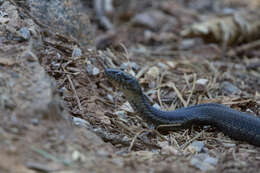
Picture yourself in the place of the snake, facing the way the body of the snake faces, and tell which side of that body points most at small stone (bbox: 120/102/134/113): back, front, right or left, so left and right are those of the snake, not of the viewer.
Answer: front

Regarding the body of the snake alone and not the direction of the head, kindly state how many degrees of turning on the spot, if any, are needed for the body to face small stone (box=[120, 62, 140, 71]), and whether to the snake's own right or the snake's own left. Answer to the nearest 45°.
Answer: approximately 45° to the snake's own right

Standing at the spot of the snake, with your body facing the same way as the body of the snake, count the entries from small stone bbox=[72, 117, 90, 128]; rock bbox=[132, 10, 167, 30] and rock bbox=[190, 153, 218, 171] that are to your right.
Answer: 1

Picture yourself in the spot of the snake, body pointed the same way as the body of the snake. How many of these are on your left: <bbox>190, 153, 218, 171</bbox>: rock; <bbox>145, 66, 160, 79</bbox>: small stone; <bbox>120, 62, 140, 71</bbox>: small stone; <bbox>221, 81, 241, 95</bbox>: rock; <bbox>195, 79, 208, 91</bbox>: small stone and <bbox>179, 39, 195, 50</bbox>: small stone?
1

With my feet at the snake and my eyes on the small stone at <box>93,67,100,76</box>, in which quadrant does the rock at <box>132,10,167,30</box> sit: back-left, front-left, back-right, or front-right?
front-right

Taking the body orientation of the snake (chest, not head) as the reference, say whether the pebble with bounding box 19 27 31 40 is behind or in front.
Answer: in front

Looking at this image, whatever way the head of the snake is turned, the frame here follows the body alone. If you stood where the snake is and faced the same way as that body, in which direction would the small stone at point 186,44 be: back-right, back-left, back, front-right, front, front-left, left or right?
right

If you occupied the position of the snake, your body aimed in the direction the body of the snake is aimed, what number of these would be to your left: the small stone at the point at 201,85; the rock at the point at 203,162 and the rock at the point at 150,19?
1

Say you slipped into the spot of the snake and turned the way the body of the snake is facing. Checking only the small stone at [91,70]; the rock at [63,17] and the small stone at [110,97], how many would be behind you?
0

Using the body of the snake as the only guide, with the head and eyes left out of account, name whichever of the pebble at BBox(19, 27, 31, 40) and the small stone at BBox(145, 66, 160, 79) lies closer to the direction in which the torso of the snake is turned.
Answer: the pebble

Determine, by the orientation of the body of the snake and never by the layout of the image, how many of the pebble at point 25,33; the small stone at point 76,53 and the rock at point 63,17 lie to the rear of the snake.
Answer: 0

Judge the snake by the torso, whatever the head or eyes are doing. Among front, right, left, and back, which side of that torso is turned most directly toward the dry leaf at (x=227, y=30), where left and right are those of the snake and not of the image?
right

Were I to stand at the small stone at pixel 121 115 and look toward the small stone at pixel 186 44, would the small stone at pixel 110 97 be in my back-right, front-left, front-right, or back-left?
front-left

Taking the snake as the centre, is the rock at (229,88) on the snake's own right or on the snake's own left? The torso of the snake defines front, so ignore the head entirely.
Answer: on the snake's own right

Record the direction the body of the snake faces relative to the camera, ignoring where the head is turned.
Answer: to the viewer's left

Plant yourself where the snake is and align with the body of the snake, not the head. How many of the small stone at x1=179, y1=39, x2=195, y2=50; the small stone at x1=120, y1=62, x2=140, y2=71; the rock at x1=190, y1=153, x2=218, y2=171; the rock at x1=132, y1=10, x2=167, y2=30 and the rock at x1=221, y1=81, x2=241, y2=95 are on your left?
1
